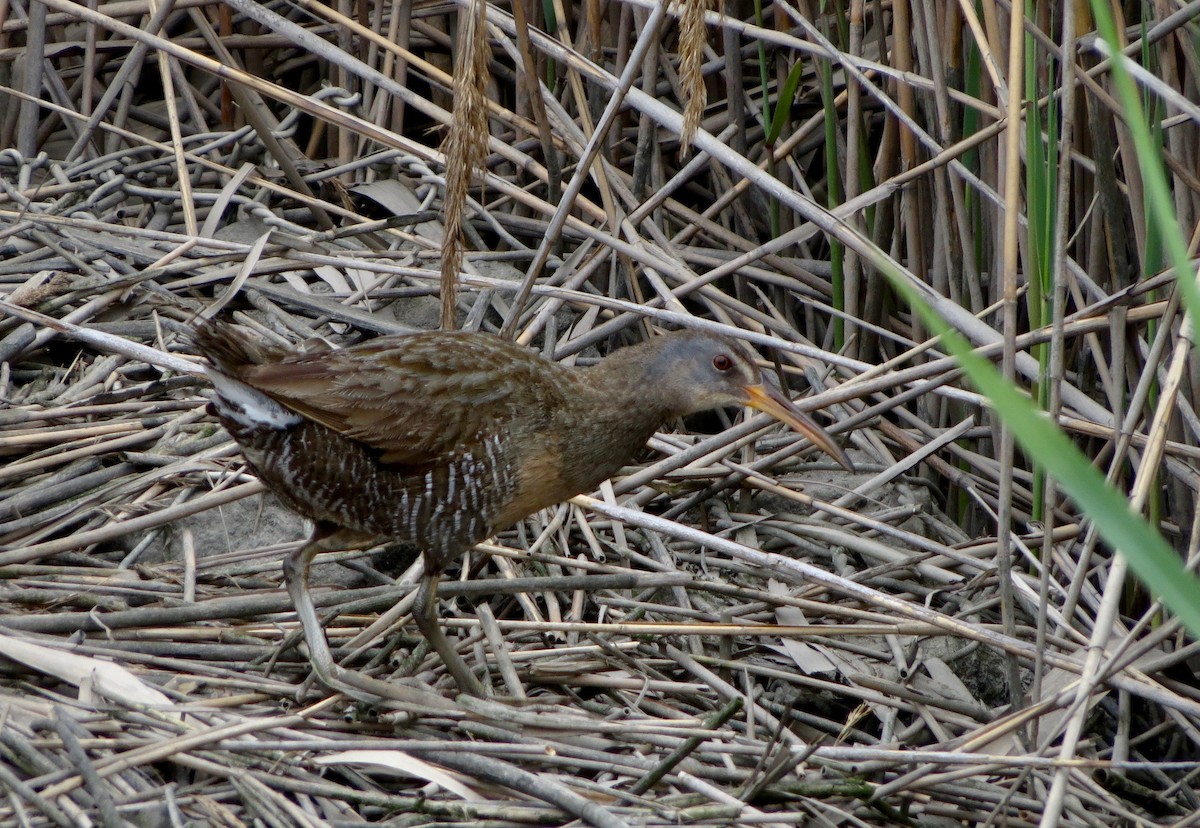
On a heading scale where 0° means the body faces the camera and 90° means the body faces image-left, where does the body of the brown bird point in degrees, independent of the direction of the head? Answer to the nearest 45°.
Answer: approximately 270°
